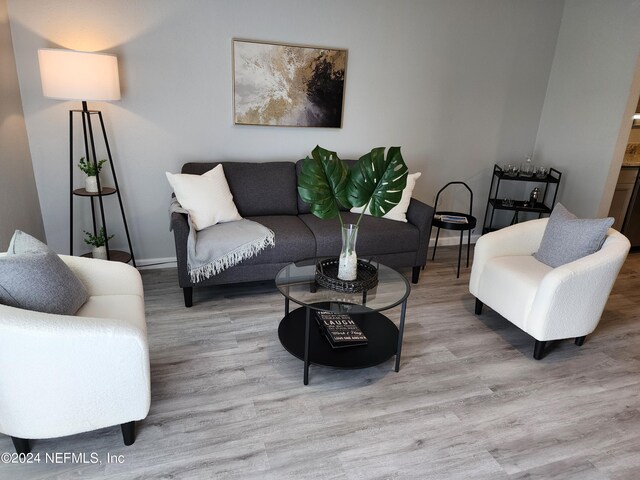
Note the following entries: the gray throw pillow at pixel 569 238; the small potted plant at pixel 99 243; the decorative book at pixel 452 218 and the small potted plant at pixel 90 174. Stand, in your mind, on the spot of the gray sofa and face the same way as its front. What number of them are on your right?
2

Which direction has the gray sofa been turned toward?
toward the camera

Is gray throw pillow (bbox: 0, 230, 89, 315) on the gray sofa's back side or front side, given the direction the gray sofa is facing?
on the front side

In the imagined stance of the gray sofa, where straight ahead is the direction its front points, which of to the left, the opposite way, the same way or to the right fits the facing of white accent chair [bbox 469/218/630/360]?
to the right

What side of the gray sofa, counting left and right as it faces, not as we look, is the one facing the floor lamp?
right

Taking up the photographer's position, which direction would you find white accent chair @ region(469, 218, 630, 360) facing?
facing the viewer and to the left of the viewer

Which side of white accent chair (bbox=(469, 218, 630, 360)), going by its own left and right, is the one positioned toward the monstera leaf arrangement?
front

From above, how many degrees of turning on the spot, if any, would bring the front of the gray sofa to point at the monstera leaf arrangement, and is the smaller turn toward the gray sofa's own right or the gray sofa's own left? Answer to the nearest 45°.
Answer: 0° — it already faces it

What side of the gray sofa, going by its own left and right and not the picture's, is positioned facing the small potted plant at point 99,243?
right

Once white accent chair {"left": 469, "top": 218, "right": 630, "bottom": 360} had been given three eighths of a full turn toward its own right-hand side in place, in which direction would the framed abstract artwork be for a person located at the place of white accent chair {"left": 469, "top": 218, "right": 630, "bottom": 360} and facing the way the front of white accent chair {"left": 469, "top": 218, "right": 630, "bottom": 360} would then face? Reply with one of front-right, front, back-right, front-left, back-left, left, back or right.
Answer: left

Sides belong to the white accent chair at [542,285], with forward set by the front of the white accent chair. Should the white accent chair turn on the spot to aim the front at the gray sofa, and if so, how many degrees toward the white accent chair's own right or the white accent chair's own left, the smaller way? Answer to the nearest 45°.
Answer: approximately 45° to the white accent chair's own right

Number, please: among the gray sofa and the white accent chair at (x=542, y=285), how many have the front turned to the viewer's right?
0

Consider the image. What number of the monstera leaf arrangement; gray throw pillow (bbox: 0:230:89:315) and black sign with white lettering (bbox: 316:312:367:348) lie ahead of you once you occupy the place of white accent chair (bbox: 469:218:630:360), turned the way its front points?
3

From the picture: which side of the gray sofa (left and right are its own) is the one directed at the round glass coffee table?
front
